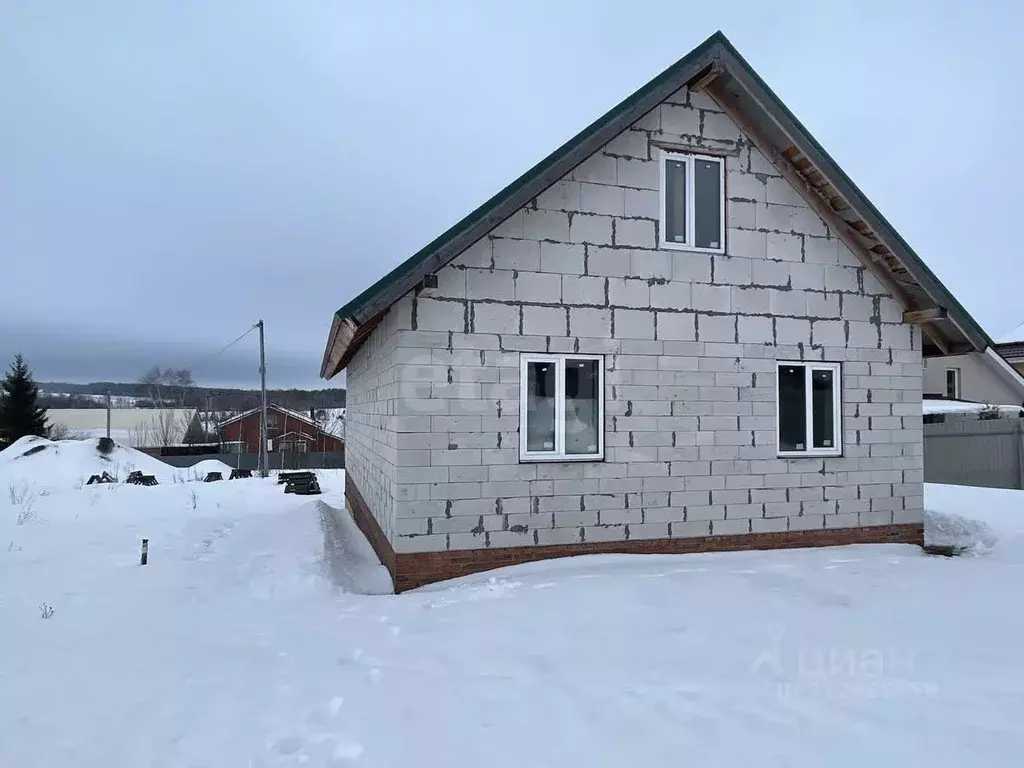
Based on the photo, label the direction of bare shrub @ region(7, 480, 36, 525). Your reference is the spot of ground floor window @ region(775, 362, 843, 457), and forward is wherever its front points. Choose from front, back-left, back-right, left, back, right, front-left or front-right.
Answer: right

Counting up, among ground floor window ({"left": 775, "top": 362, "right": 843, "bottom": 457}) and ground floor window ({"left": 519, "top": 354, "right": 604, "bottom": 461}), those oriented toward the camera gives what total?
2

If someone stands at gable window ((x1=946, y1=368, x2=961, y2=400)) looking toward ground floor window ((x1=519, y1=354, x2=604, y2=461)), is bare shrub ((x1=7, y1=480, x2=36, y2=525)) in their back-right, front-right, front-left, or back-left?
front-right

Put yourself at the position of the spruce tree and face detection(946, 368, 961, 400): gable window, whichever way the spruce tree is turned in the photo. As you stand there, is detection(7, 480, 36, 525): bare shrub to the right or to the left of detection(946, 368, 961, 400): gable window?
right

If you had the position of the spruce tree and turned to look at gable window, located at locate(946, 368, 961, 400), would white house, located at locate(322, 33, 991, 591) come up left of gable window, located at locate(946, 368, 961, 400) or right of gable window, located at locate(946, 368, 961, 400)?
right

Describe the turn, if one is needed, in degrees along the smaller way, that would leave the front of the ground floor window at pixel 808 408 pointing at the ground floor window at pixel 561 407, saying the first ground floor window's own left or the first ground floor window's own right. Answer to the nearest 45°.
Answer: approximately 45° to the first ground floor window's own right

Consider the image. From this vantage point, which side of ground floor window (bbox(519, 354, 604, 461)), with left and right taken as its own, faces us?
front

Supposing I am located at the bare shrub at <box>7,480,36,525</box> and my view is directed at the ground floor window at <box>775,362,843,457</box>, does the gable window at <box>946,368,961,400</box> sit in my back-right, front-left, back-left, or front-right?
front-left

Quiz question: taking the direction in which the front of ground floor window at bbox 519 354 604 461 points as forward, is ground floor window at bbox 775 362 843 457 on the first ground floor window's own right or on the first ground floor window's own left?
on the first ground floor window's own left

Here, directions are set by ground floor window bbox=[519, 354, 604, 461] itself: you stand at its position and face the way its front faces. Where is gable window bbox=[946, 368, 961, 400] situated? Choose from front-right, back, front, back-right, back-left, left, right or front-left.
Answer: back-left

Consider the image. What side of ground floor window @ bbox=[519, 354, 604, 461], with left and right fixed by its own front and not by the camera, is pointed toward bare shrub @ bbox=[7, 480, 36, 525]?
right
